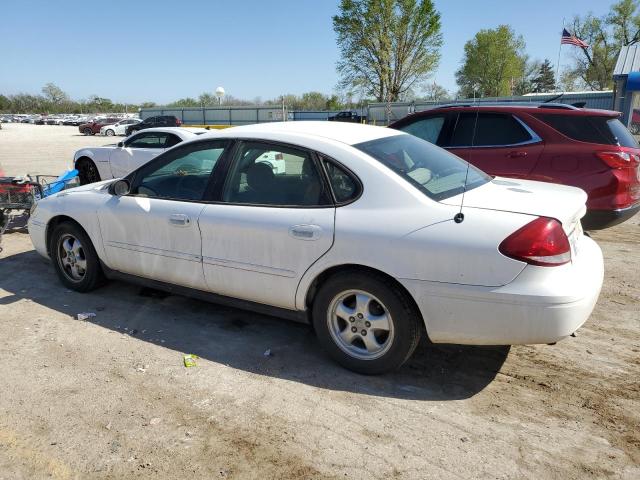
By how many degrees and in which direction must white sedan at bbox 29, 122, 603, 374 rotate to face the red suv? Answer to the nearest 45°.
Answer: approximately 90° to its right

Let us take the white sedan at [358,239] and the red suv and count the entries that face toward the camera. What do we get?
0

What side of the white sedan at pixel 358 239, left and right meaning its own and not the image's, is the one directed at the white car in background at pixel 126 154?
front

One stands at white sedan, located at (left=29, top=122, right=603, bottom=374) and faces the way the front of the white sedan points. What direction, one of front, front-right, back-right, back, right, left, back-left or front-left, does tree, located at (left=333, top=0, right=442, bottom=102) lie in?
front-right

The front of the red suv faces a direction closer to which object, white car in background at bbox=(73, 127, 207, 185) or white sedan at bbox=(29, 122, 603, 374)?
the white car in background

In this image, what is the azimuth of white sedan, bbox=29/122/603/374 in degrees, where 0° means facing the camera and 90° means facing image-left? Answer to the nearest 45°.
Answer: approximately 135°

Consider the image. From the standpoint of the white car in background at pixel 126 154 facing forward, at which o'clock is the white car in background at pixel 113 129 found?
the white car in background at pixel 113 129 is roughly at 3 o'clock from the white car in background at pixel 126 154.

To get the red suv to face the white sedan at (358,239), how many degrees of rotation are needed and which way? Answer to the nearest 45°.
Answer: approximately 90° to its left

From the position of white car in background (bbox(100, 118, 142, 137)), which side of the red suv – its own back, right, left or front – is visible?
front

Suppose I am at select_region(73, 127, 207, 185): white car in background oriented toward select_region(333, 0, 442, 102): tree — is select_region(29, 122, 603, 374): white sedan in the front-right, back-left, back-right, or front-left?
back-right

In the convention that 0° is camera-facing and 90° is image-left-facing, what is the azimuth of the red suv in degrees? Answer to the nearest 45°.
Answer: approximately 135°

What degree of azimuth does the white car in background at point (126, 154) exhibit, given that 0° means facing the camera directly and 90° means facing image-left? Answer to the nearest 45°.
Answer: approximately 90°

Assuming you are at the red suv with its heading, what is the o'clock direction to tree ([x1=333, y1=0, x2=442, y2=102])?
The tree is roughly at 1 o'clock from the red suv.

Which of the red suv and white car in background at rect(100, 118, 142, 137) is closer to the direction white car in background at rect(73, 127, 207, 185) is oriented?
the white car in background

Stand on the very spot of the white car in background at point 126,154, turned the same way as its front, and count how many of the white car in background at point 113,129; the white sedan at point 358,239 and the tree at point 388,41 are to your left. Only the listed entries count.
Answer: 1
